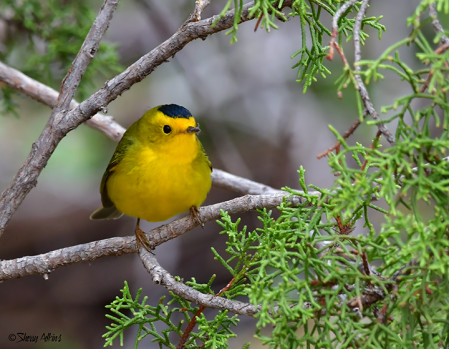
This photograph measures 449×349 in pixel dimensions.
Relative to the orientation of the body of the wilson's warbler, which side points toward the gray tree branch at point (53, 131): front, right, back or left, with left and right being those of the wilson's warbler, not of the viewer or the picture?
right

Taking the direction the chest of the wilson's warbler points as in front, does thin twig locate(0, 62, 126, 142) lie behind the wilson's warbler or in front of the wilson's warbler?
behind

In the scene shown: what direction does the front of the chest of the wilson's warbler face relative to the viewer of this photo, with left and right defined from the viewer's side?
facing the viewer and to the right of the viewer
